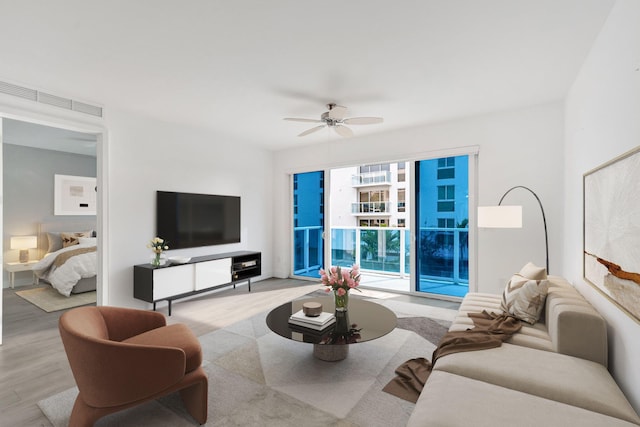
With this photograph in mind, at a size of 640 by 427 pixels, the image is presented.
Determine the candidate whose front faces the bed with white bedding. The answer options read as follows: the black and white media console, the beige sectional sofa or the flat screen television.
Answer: the beige sectional sofa

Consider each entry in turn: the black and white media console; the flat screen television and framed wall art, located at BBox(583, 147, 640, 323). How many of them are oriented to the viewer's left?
1

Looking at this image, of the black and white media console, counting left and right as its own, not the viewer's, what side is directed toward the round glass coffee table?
front

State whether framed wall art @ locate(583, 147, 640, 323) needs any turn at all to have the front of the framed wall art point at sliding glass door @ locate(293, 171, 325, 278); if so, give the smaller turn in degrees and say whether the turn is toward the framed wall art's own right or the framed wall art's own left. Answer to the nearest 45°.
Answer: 0° — it already faces it

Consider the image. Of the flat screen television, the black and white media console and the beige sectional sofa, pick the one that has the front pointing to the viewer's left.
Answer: the beige sectional sofa

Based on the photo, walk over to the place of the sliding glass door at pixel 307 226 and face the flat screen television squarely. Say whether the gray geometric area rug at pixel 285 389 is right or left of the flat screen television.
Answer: left

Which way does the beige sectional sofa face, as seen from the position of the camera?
facing to the left of the viewer

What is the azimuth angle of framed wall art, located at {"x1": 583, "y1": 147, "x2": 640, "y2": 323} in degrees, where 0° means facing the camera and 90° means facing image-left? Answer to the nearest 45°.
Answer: approximately 90°

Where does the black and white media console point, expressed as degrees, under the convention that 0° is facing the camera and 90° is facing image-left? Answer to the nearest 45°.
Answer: approximately 315°

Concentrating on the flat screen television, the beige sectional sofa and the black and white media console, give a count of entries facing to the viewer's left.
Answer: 1

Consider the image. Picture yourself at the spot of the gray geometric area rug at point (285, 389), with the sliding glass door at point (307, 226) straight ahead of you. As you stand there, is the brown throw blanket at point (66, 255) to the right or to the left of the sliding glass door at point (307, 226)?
left
